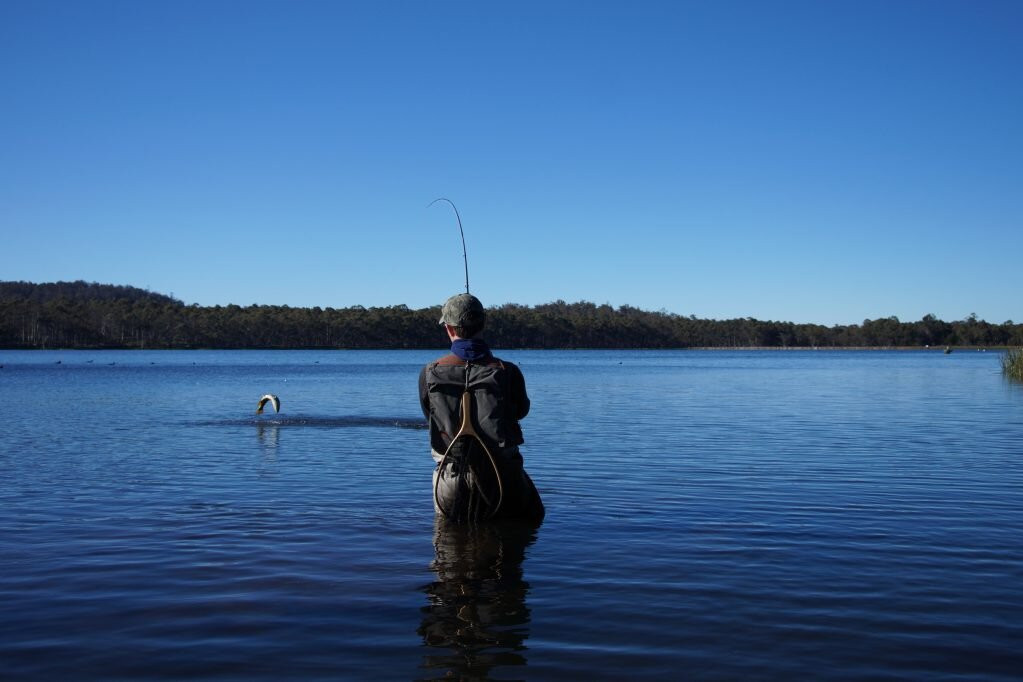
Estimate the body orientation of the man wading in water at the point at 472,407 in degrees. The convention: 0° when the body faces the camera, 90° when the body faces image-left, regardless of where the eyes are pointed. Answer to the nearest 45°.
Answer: approximately 180°
